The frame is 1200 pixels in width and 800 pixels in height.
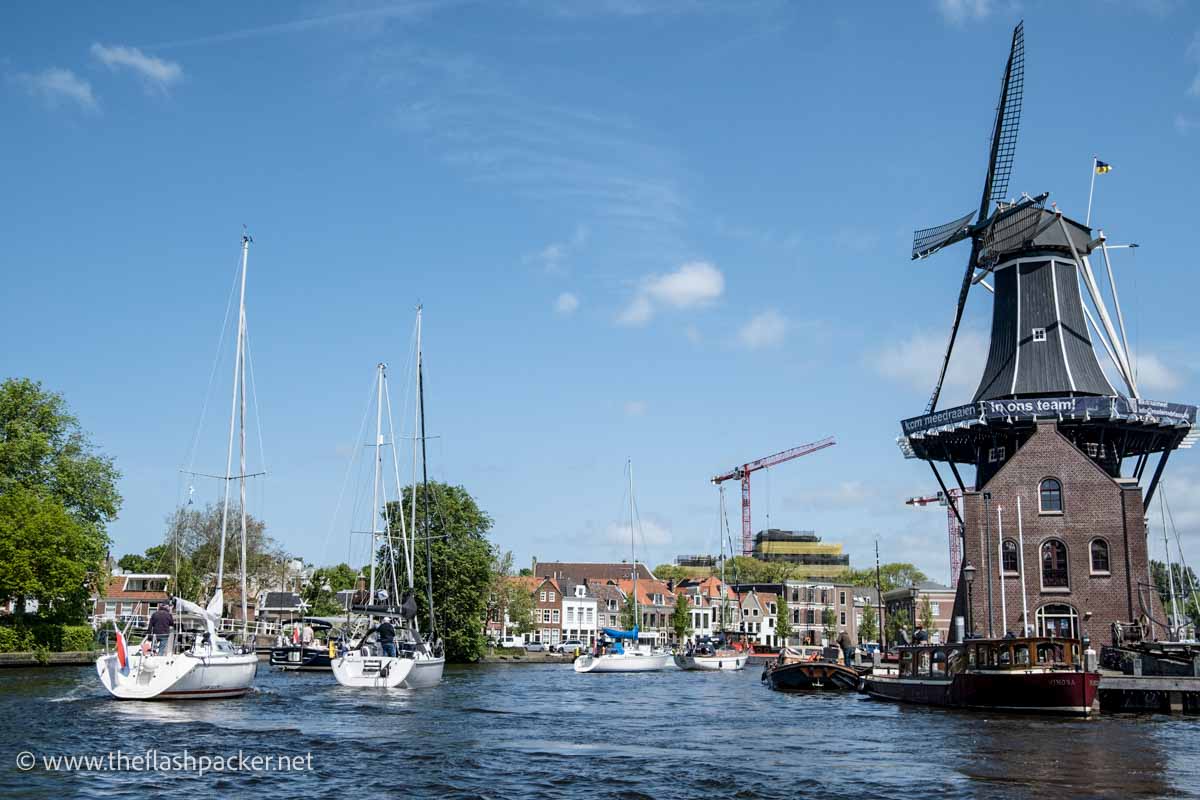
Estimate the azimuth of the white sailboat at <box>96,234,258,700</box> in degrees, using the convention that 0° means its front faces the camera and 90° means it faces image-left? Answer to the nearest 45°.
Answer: approximately 225°

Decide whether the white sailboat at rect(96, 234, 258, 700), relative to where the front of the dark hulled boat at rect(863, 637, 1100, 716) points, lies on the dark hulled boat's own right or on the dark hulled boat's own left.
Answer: on the dark hulled boat's own right

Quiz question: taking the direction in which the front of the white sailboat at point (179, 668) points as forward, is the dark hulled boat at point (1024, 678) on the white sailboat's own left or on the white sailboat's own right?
on the white sailboat's own right
